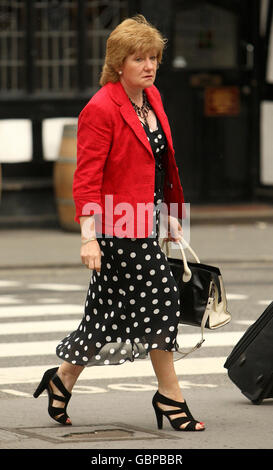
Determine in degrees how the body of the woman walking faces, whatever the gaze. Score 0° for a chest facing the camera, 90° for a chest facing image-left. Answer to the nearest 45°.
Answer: approximately 315°
